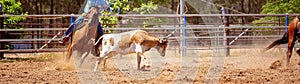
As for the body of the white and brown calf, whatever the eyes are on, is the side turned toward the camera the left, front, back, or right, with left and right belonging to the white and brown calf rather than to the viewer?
right

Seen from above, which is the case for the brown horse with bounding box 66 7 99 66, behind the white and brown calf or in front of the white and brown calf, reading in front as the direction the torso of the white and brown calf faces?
behind
